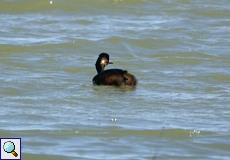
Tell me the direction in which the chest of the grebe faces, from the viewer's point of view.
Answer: to the viewer's left
